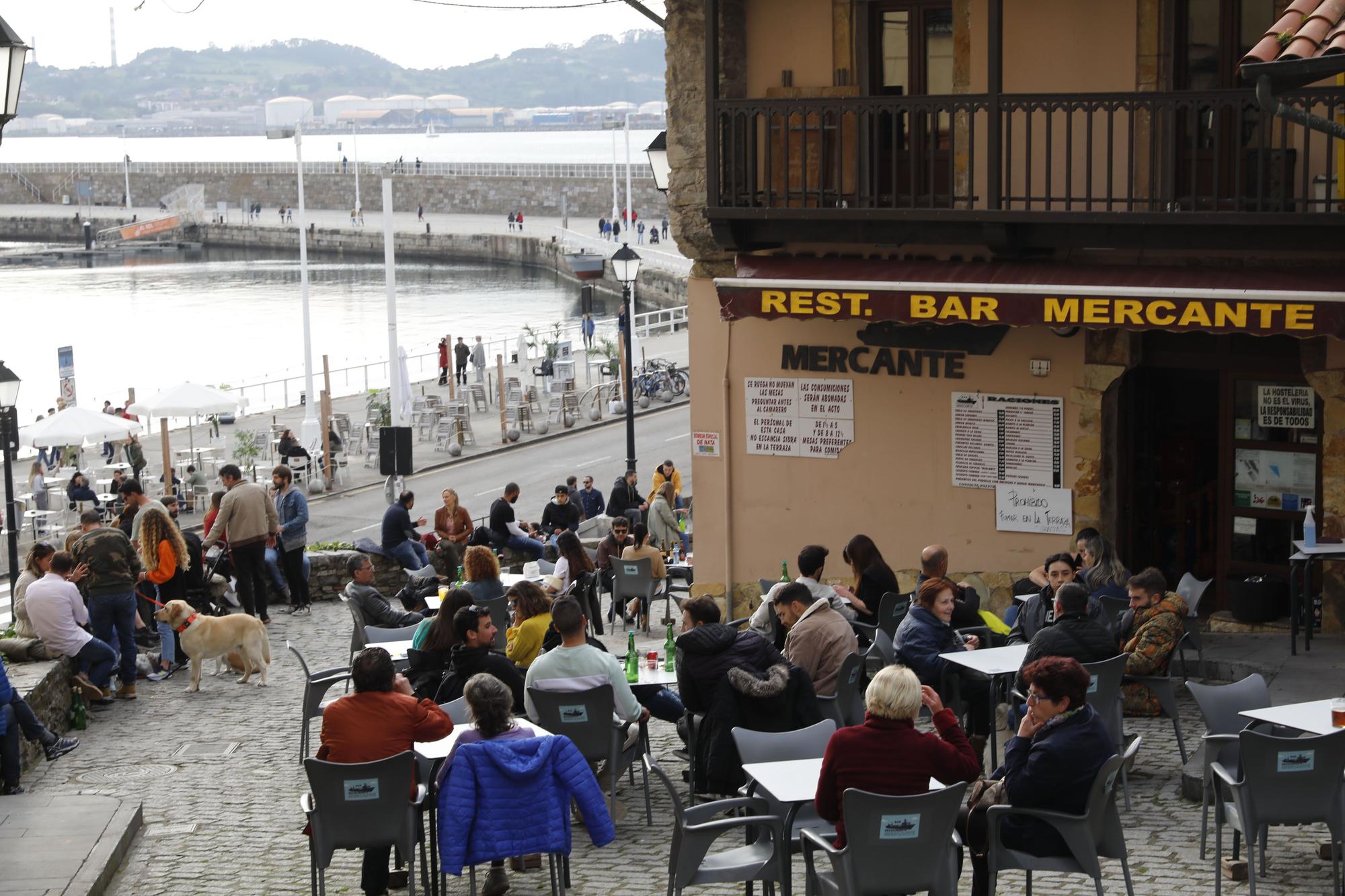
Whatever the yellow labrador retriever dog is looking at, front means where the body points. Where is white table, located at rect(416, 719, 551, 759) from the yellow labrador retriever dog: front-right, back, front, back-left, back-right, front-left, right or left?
left

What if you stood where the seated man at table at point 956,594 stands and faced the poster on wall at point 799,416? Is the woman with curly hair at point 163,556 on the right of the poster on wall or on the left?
left

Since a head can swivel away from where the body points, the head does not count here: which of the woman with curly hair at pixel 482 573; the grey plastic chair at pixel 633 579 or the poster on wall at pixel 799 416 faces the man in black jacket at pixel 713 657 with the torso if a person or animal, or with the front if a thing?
the poster on wall

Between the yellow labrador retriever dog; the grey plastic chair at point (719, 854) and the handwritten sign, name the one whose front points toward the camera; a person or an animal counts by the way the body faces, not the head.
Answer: the handwritten sign

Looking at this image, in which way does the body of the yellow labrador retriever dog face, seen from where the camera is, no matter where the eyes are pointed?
to the viewer's left

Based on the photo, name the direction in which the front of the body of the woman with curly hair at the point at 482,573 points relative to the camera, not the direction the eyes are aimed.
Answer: away from the camera

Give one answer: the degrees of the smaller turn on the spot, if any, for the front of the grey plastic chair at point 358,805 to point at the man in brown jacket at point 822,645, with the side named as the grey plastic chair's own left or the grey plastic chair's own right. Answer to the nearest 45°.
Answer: approximately 45° to the grey plastic chair's own right

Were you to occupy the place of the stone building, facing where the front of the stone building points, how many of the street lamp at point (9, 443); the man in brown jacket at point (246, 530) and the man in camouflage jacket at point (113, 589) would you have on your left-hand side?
0

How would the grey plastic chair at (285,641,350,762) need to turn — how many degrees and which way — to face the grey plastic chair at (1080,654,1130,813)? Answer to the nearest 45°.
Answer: approximately 45° to its right

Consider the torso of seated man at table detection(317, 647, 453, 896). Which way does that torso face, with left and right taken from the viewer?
facing away from the viewer

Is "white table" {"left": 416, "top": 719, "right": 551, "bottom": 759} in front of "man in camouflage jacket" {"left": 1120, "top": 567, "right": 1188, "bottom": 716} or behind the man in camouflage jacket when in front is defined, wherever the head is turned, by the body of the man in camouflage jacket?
in front

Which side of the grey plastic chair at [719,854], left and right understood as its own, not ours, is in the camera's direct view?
right

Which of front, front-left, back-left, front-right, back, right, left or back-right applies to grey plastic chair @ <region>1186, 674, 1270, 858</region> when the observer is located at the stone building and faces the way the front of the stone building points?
front

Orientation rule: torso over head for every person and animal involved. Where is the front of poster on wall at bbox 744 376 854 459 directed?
toward the camera

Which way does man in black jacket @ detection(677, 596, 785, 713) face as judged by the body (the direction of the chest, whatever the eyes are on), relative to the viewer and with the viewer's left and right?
facing away from the viewer and to the left of the viewer

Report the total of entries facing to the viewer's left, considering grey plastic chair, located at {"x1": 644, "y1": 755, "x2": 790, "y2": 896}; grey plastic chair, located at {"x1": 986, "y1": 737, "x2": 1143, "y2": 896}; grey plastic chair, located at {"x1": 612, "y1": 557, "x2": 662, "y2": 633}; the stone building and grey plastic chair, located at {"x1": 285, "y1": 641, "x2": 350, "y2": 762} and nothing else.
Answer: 1
